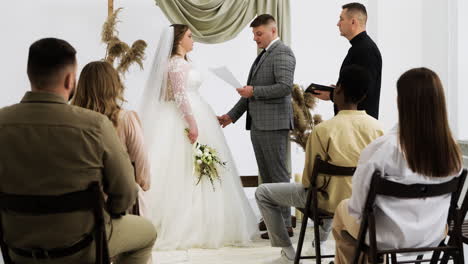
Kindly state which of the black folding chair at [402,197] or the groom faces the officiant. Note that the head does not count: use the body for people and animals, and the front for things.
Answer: the black folding chair

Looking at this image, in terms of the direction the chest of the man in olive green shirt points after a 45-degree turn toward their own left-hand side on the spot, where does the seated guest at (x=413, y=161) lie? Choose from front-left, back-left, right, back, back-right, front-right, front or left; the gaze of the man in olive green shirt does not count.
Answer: back-right

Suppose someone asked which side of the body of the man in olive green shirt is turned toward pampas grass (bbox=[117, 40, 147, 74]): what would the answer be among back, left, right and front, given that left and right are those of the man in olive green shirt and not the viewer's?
front

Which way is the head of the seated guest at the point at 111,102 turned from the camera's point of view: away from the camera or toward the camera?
away from the camera

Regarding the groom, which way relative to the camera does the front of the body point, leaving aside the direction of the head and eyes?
to the viewer's left

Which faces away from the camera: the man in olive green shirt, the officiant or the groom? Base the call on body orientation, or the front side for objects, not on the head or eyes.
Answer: the man in olive green shirt

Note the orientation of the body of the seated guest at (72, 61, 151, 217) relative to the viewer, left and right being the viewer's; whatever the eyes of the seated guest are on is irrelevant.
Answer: facing away from the viewer and to the right of the viewer

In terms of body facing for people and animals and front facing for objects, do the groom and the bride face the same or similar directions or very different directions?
very different directions

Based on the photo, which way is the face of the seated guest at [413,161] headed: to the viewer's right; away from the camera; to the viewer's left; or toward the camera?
away from the camera

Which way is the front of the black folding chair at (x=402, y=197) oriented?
away from the camera

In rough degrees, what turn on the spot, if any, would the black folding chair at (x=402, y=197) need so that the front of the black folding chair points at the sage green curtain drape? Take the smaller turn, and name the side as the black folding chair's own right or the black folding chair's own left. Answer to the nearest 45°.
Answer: approximately 45° to the black folding chair's own left

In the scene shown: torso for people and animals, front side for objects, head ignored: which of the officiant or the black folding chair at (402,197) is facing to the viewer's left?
the officiant

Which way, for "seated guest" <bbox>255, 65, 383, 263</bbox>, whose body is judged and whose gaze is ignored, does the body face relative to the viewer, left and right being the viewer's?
facing away from the viewer and to the left of the viewer

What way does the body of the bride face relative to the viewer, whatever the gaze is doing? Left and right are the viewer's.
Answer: facing to the right of the viewer

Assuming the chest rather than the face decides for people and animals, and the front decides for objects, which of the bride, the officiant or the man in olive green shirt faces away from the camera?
the man in olive green shirt
